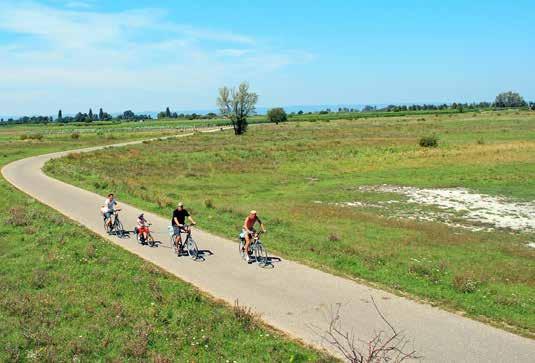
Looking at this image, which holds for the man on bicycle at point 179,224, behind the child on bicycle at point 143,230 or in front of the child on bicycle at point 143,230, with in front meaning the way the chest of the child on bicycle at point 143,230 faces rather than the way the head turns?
in front

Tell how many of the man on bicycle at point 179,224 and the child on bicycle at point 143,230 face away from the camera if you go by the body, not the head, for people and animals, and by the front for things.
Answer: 0

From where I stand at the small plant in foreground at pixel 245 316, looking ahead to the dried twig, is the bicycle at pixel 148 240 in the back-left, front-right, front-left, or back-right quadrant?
back-left

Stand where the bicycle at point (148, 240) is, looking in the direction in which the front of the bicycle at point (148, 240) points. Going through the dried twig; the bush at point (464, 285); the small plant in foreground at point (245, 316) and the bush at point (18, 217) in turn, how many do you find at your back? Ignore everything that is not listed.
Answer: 1

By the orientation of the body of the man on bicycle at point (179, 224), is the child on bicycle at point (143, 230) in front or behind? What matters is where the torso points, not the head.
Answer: behind

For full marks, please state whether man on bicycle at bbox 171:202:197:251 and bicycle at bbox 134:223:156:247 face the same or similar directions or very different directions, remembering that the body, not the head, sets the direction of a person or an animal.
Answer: same or similar directions

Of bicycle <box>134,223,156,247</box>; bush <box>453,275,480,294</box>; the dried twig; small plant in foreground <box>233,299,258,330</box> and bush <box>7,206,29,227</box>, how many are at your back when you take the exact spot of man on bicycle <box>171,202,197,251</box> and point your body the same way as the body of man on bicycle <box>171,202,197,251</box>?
2

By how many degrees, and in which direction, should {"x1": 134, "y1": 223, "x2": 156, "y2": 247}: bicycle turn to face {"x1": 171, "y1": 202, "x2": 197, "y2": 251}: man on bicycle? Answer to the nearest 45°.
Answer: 0° — it already faces them

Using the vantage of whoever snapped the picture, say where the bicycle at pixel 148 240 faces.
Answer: facing the viewer and to the right of the viewer

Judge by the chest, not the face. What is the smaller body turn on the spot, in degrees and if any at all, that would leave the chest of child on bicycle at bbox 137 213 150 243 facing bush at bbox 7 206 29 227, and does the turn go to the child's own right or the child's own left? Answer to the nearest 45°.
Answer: approximately 180°

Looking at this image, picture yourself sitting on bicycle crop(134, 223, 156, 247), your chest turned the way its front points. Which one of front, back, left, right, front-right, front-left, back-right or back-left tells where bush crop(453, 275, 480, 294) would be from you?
front

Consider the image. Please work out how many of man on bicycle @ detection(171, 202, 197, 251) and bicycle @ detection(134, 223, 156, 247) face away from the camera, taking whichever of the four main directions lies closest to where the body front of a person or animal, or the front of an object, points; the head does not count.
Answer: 0

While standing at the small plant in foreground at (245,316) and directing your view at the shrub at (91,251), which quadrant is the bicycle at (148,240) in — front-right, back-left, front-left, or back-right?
front-right

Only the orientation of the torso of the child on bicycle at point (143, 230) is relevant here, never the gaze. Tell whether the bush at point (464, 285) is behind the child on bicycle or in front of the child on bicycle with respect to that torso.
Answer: in front

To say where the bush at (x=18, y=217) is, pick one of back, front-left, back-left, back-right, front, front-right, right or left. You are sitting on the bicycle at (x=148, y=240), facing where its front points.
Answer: back
